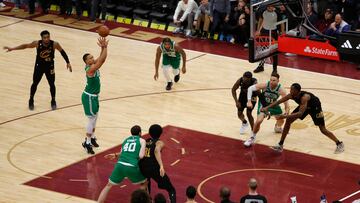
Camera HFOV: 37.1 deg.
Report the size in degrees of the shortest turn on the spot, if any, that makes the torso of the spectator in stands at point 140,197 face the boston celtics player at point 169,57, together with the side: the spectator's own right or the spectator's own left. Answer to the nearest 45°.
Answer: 0° — they already face them

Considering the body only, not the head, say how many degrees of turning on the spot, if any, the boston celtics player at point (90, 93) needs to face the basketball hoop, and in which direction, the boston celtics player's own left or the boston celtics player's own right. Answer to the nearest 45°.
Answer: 0° — they already face it

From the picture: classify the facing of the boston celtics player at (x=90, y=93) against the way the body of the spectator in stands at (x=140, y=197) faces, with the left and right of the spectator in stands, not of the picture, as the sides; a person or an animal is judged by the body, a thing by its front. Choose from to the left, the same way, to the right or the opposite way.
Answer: to the right

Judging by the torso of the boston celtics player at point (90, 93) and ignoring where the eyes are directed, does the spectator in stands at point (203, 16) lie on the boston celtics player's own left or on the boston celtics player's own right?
on the boston celtics player's own left

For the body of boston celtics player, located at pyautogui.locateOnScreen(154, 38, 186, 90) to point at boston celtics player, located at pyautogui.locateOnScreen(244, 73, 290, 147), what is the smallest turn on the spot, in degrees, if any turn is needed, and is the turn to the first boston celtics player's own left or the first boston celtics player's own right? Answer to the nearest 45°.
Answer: approximately 45° to the first boston celtics player's own left

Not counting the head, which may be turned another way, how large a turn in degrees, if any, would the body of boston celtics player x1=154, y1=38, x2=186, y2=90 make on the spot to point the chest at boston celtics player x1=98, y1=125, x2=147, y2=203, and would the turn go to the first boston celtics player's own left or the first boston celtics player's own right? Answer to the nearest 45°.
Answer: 0° — they already face them

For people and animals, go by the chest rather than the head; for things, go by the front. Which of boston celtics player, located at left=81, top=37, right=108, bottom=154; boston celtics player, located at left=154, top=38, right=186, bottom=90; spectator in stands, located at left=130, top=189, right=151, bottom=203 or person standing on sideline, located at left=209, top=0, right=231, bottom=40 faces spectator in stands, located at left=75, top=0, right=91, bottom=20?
spectator in stands, located at left=130, top=189, right=151, bottom=203

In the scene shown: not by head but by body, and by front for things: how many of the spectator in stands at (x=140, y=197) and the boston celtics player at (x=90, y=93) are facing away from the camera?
1

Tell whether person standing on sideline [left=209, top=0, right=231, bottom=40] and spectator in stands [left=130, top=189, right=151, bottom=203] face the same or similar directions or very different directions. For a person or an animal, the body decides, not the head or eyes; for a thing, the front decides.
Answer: very different directions

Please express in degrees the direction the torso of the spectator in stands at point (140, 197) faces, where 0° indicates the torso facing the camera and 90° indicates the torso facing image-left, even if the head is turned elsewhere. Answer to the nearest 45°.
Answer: approximately 180°

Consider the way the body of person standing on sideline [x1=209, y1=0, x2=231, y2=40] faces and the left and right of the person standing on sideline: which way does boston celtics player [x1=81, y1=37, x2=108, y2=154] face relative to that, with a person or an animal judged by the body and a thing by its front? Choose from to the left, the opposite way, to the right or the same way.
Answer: to the left

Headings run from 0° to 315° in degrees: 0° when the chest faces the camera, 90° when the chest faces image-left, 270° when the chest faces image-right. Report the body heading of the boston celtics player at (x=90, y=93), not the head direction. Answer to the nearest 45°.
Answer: approximately 270°

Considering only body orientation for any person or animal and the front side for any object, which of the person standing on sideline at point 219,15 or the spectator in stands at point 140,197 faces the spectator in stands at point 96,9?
the spectator in stands at point 140,197
